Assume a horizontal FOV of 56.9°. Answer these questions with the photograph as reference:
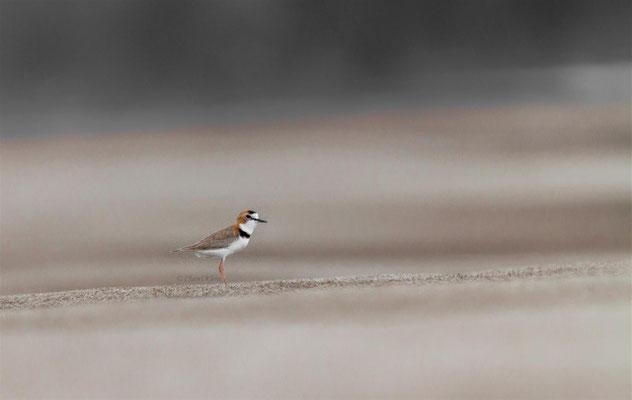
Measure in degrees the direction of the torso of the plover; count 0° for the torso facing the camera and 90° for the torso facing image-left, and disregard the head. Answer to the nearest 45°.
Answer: approximately 270°

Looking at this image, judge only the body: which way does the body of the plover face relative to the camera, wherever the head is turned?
to the viewer's right
